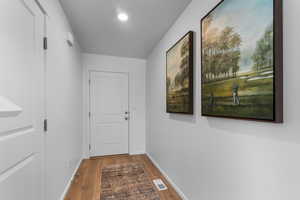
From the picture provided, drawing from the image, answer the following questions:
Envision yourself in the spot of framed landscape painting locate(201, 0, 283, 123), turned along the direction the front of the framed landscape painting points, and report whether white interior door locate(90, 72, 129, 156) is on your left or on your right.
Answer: on your right

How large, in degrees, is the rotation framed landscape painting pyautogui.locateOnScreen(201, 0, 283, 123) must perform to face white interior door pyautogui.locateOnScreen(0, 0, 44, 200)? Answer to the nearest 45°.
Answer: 0° — it already faces it

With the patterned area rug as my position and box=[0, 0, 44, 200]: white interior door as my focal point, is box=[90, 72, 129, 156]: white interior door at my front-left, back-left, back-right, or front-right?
back-right

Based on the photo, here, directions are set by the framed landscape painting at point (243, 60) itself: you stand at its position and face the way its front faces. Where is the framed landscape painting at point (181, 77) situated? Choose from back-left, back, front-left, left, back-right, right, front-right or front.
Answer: right

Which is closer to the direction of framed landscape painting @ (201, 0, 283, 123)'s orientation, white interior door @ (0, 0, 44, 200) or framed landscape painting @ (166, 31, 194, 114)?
the white interior door

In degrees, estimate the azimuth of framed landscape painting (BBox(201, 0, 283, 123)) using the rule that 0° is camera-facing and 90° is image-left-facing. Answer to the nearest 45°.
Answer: approximately 45°
